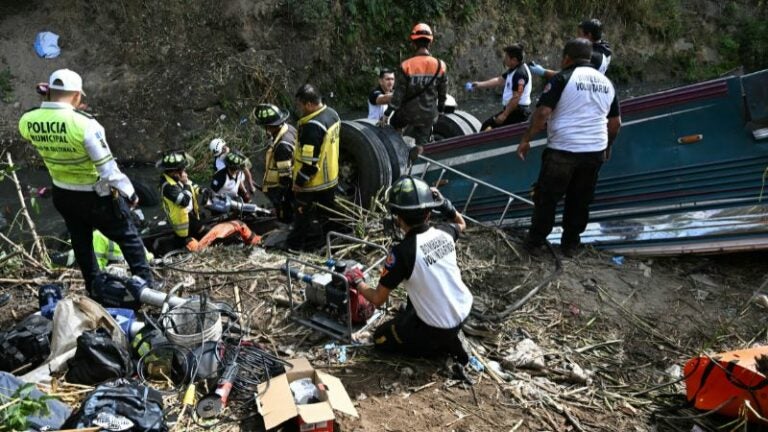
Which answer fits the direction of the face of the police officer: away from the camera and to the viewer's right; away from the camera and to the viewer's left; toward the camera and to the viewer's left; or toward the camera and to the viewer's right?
away from the camera and to the viewer's right

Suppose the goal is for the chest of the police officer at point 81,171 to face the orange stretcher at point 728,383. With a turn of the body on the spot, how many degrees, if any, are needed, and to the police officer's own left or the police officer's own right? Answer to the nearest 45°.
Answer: approximately 90° to the police officer's own right

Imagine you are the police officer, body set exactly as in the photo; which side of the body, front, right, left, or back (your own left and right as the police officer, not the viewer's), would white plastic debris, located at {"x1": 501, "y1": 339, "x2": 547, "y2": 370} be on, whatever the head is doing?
right

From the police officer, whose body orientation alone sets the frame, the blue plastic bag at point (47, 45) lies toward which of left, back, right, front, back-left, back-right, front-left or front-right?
front-left

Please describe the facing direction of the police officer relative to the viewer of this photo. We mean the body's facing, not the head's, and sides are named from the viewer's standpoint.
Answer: facing away from the viewer and to the right of the viewer

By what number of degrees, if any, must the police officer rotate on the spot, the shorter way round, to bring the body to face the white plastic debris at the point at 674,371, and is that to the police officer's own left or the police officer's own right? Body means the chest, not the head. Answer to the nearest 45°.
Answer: approximately 90° to the police officer's own right

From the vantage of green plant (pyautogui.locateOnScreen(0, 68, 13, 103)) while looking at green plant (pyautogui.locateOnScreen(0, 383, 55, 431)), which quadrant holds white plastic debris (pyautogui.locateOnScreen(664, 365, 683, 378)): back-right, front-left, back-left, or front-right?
front-left

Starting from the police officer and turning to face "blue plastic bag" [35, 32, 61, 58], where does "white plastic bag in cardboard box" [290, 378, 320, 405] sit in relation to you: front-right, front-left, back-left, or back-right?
back-right

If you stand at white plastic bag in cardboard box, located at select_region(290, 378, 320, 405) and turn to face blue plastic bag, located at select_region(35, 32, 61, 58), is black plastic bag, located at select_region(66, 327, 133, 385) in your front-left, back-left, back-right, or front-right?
front-left

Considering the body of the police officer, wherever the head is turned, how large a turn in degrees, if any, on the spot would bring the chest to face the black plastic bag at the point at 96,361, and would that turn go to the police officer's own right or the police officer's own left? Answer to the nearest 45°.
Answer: approximately 135° to the police officer's own right

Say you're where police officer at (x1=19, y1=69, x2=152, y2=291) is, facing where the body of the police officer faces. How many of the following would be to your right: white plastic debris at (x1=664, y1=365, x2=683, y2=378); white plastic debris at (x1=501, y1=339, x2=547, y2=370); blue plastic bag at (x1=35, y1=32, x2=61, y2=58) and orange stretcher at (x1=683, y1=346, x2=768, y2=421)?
3

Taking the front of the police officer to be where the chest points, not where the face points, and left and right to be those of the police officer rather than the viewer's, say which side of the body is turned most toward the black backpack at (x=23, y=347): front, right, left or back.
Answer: back

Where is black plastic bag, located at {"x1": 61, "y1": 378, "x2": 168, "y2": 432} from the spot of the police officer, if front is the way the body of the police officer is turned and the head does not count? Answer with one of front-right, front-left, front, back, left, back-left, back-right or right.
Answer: back-right

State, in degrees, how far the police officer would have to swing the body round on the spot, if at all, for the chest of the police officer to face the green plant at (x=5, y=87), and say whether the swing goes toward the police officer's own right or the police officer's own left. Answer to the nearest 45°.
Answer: approximately 45° to the police officer's own left

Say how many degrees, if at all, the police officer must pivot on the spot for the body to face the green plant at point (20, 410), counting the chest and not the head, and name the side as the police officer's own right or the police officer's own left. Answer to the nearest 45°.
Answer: approximately 135° to the police officer's own right
